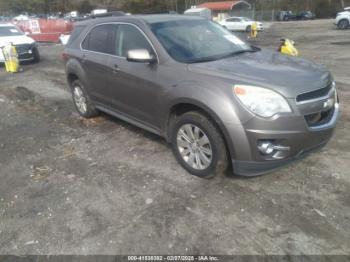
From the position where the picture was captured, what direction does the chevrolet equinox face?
facing the viewer and to the right of the viewer

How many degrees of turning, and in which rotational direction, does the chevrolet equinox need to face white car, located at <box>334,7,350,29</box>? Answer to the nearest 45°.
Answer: approximately 90° to its left

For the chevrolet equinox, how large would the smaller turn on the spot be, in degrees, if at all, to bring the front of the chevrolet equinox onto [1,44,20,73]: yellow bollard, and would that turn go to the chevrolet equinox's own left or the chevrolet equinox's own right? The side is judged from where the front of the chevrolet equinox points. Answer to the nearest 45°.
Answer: approximately 180°

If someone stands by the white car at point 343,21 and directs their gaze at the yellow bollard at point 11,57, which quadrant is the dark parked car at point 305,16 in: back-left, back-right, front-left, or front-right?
back-right

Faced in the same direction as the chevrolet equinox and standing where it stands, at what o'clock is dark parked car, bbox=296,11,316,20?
The dark parked car is roughly at 8 o'clock from the chevrolet equinox.
